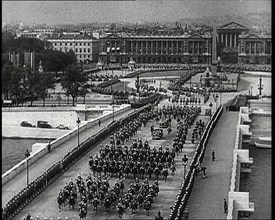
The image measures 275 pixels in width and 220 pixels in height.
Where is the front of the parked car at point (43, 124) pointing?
to the viewer's right

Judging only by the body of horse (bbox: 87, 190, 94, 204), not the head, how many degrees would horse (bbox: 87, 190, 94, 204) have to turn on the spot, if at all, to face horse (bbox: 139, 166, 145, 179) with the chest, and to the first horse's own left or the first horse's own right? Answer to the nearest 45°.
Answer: approximately 135° to the first horse's own left

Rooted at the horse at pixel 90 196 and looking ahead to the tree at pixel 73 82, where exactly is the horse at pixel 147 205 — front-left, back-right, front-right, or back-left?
back-right

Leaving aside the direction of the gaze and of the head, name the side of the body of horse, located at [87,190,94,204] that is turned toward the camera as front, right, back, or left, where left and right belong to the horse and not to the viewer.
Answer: front

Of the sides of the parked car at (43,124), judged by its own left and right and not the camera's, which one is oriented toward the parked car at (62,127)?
front

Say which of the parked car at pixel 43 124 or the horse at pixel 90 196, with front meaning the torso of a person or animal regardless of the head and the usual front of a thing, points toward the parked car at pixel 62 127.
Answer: the parked car at pixel 43 124
